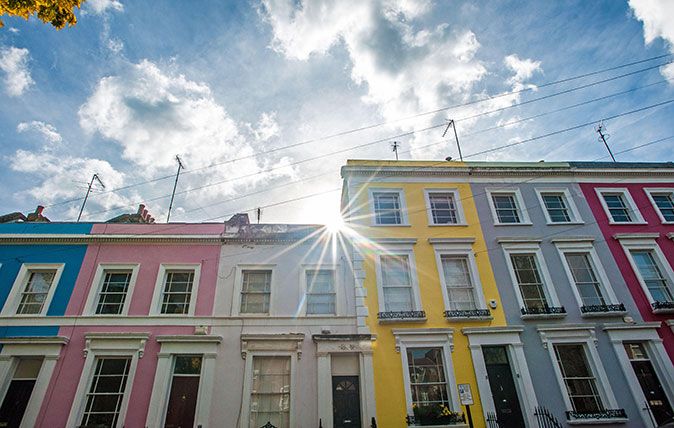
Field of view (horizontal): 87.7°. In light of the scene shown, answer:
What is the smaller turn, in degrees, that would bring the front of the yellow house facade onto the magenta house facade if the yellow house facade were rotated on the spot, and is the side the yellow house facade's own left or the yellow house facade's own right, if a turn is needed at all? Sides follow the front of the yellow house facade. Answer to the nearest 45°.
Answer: approximately 90° to the yellow house facade's own left

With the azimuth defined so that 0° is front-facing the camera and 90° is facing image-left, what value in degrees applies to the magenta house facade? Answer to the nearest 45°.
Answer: approximately 0°

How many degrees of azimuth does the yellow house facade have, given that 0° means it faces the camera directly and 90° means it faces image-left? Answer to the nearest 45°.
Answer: approximately 0°

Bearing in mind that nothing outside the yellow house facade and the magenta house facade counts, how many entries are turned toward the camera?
2
